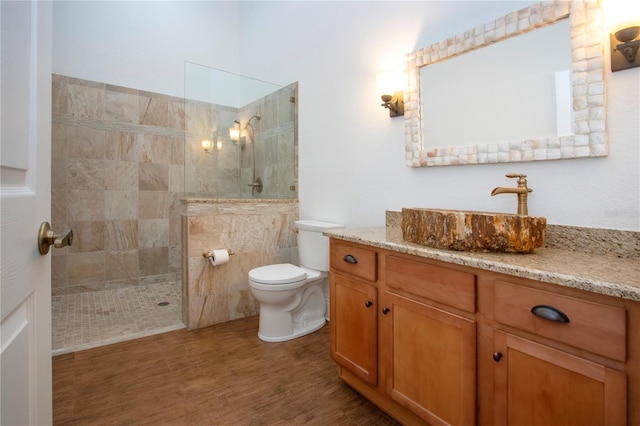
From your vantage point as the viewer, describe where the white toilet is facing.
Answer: facing the viewer and to the left of the viewer

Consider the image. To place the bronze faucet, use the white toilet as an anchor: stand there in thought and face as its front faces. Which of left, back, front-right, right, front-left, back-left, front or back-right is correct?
left

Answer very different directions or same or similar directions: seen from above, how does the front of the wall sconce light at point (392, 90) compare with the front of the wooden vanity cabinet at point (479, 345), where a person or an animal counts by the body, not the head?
same or similar directions

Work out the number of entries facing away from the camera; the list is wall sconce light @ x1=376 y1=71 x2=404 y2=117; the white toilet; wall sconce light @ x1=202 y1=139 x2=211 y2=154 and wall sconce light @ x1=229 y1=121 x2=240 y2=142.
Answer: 0

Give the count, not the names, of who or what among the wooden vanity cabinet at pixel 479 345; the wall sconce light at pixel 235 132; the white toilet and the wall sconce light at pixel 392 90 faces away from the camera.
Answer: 0
